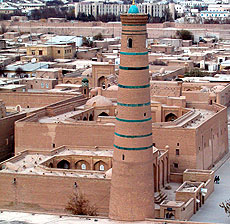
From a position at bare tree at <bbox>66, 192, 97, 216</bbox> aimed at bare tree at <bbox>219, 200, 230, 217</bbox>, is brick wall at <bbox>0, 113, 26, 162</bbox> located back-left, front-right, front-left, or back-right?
back-left
